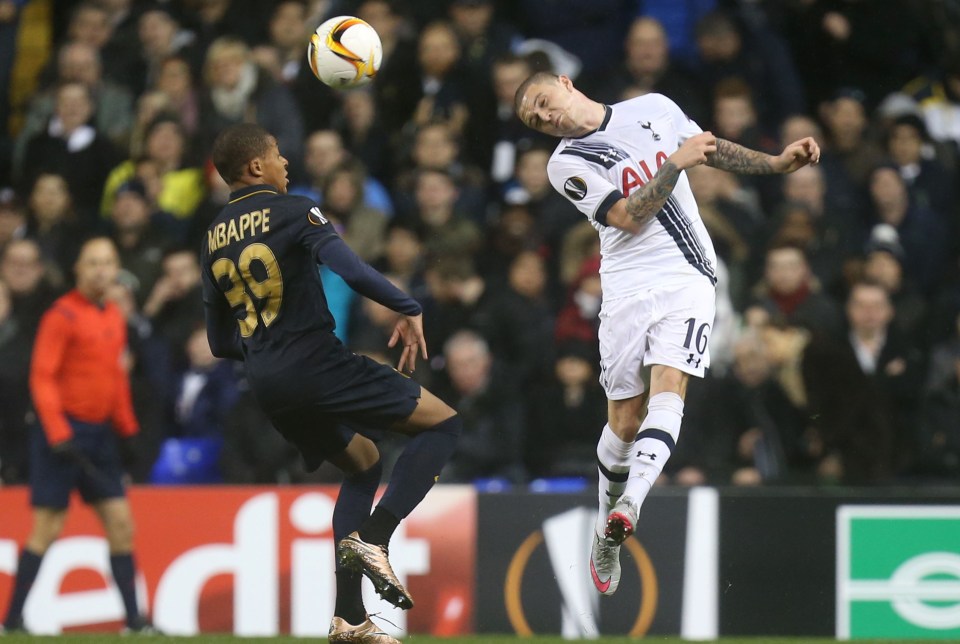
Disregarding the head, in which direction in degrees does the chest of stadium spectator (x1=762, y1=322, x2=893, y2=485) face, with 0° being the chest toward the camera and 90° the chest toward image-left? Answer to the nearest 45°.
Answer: approximately 45°

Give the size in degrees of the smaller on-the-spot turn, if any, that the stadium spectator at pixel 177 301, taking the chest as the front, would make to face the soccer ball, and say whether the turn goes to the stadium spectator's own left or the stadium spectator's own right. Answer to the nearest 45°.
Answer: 0° — they already face it

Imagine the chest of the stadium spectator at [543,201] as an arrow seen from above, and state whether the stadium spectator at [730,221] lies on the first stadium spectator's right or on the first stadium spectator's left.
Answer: on the first stadium spectator's left
